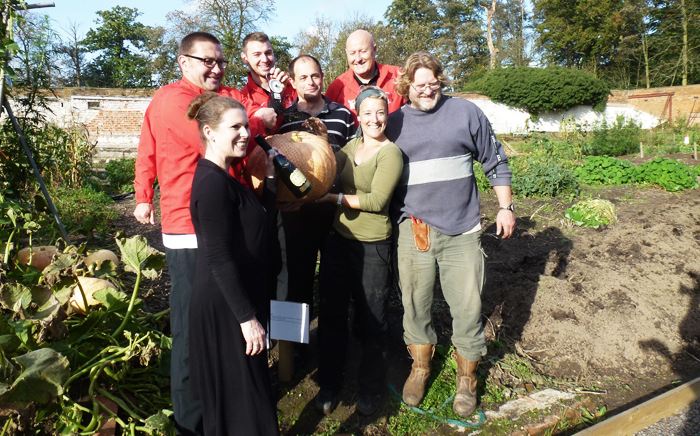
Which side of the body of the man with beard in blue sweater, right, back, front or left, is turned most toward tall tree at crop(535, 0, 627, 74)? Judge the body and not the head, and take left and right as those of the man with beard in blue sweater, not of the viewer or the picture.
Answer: back

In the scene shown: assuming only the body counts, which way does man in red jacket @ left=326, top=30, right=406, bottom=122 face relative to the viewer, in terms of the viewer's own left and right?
facing the viewer

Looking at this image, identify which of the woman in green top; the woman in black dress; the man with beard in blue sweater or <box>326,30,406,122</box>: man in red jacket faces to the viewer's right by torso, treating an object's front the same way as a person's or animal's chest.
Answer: the woman in black dress

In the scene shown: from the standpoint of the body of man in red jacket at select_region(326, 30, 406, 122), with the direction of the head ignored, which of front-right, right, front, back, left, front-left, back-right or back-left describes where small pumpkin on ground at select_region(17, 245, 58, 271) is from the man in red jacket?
right

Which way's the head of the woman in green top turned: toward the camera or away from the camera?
toward the camera

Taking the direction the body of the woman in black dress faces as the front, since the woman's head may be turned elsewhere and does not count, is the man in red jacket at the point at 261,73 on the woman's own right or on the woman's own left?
on the woman's own left

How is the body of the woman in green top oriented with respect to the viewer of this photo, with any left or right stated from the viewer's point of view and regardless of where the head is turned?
facing the viewer and to the left of the viewer

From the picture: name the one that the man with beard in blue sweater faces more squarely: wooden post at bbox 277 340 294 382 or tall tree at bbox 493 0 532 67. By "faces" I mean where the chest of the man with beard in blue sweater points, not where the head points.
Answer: the wooden post

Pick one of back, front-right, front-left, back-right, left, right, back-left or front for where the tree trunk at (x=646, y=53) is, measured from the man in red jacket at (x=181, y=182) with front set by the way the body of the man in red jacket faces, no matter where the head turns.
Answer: left

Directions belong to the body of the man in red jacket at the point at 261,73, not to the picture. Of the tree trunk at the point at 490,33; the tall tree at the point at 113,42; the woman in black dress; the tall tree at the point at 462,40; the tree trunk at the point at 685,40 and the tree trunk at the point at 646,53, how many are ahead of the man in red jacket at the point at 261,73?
1

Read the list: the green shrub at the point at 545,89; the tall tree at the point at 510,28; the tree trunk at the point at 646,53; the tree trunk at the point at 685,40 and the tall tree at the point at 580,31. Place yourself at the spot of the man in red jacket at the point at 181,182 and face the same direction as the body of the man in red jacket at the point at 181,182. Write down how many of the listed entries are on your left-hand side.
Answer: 5

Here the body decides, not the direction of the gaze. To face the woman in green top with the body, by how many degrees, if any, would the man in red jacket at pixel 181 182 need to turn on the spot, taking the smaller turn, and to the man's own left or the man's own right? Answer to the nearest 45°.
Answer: approximately 45° to the man's own left

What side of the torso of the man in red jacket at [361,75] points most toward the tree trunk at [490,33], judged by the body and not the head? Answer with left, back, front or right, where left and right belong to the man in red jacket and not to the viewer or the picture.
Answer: back

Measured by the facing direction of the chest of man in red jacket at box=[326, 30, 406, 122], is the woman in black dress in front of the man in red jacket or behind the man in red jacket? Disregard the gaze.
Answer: in front

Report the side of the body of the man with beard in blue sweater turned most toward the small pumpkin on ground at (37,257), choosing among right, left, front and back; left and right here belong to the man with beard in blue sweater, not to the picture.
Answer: right

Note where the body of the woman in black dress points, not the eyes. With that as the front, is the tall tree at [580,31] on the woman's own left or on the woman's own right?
on the woman's own left
